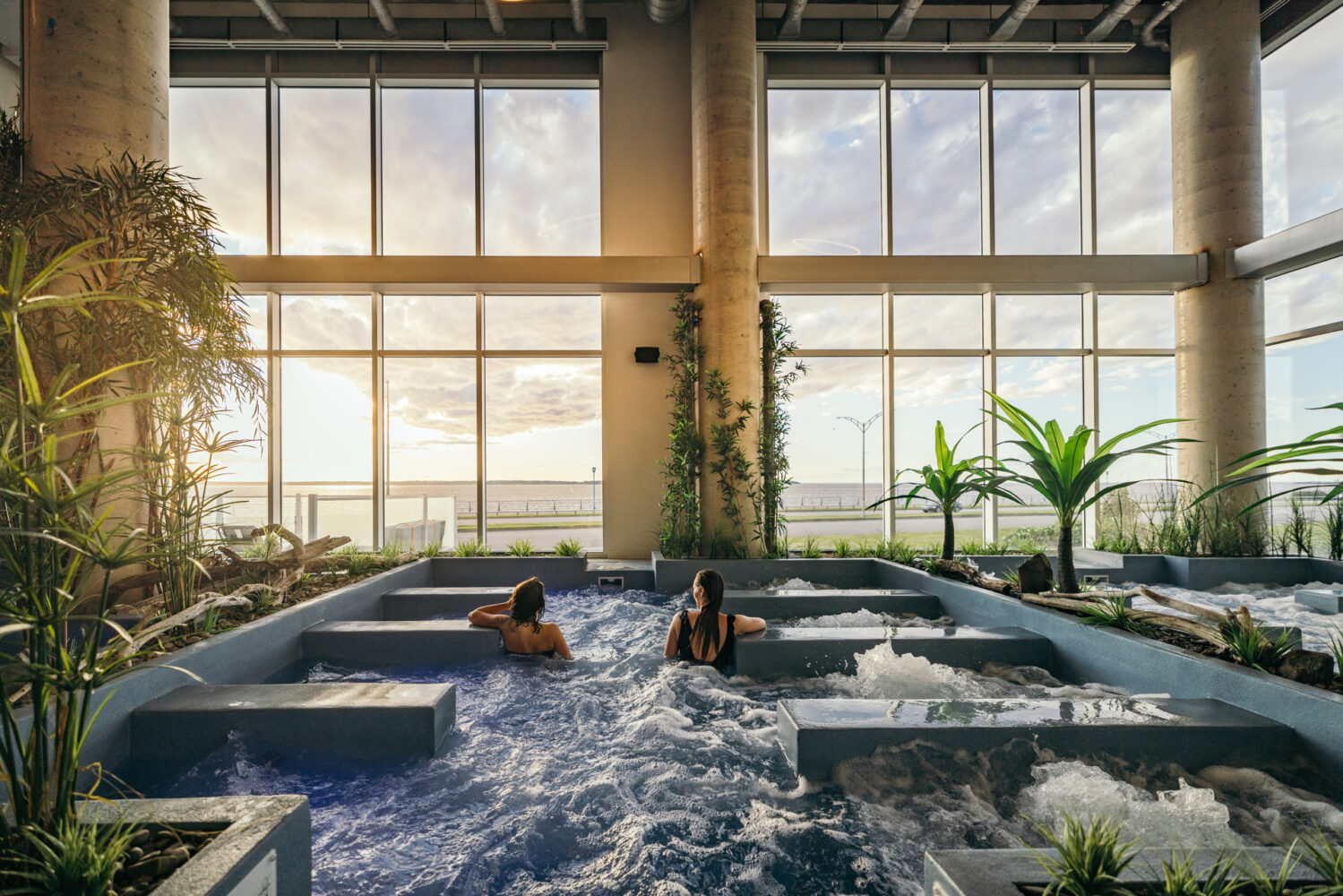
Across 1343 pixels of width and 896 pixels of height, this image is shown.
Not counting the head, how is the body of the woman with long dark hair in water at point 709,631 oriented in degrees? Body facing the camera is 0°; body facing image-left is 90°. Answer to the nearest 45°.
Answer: approximately 180°

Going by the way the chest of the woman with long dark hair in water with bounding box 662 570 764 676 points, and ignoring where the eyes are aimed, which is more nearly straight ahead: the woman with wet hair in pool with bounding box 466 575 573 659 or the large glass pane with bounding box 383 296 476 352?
the large glass pane

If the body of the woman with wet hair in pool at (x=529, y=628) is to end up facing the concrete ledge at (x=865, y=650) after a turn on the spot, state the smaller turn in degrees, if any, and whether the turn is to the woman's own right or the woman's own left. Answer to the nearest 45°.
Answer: approximately 135° to the woman's own right

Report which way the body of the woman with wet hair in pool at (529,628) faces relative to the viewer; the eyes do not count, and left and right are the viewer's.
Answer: facing away from the viewer

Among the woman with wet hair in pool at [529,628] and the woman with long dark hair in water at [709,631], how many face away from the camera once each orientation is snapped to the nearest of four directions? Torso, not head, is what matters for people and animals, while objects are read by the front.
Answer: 2

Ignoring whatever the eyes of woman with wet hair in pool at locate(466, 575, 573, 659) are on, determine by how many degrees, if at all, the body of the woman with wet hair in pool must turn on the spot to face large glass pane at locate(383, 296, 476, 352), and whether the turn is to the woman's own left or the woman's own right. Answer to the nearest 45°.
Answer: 0° — they already face it

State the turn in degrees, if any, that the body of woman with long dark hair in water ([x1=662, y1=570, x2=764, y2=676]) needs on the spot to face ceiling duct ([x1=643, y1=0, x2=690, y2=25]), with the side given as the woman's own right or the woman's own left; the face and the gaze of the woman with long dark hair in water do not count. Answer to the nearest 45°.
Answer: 0° — they already face it

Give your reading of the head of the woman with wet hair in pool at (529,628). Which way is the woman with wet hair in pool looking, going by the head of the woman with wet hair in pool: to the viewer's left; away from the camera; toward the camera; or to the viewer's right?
away from the camera

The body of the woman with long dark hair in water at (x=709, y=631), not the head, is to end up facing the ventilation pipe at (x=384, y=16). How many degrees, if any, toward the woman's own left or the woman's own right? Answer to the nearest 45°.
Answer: approximately 45° to the woman's own left
